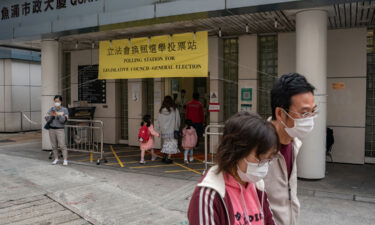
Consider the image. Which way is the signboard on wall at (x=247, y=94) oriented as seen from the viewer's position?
toward the camera

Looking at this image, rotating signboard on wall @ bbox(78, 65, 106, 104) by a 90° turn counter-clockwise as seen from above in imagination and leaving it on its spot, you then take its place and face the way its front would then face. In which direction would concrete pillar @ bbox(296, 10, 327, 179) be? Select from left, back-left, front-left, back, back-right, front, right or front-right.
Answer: front-right

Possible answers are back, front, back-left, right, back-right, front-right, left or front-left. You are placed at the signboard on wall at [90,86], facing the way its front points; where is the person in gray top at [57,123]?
front

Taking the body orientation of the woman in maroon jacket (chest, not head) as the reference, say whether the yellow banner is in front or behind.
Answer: behind

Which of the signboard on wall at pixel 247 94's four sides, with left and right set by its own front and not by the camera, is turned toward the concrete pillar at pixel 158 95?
right

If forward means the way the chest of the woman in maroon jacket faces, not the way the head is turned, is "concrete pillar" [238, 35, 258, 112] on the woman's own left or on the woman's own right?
on the woman's own left

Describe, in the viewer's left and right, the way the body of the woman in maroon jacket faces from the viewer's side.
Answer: facing the viewer and to the right of the viewer

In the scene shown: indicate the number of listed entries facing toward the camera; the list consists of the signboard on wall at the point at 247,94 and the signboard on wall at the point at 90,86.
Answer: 2

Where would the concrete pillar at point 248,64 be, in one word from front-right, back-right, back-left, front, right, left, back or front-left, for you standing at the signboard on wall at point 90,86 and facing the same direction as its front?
front-left

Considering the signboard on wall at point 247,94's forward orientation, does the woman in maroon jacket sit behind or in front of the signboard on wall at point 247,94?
in front

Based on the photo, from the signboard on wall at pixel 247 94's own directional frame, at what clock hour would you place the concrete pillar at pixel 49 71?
The concrete pillar is roughly at 3 o'clock from the signboard on wall.

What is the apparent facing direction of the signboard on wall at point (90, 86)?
toward the camera

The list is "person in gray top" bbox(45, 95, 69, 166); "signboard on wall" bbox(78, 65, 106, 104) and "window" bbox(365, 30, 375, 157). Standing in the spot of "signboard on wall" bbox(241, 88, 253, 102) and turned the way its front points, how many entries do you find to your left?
1

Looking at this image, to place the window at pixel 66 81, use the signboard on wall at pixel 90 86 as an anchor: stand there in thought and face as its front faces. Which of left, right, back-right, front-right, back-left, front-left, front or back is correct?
back-right
